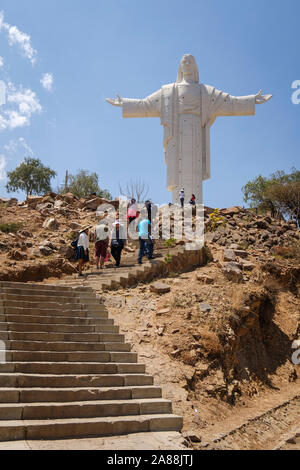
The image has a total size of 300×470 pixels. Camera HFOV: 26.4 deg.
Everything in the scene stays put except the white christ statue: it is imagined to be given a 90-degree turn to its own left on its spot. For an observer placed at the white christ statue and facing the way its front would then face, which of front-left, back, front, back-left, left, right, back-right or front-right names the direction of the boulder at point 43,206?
back

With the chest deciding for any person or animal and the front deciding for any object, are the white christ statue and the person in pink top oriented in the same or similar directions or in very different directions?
very different directions

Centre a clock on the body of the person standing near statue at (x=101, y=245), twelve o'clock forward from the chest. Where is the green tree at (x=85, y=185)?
The green tree is roughly at 12 o'clock from the person standing near statue.

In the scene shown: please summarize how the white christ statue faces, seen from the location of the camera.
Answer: facing the viewer

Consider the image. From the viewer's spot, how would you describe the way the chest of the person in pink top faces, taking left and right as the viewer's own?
facing away from the viewer

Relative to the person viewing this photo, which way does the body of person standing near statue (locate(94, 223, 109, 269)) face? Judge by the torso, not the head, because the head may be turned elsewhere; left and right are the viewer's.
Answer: facing away from the viewer

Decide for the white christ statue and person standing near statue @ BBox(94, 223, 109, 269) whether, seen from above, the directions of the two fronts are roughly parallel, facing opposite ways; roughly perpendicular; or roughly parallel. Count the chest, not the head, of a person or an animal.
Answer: roughly parallel, facing opposite ways

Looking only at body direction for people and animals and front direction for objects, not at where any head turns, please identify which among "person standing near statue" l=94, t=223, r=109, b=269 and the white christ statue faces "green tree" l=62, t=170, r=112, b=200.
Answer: the person standing near statue

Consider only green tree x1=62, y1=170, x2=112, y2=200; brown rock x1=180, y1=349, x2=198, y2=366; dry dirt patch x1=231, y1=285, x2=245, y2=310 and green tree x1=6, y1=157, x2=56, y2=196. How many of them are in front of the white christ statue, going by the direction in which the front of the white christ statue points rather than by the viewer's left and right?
2

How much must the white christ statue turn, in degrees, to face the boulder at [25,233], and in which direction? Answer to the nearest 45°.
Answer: approximately 45° to its right

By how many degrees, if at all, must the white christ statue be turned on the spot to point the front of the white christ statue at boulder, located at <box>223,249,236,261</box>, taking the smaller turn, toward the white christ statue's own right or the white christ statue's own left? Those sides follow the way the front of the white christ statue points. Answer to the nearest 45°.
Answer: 0° — it already faces it

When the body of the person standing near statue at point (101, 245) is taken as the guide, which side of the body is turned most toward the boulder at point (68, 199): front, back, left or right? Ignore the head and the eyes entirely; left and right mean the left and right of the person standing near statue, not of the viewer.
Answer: front

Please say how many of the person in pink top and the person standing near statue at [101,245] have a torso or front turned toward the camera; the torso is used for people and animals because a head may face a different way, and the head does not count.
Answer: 0

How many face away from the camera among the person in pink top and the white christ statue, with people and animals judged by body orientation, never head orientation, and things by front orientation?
1

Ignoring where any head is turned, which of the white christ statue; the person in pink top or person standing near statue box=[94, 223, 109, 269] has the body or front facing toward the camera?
the white christ statue

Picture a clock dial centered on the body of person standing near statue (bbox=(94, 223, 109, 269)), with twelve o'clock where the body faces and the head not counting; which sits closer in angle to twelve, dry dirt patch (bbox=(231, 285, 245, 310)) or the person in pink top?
the person in pink top
